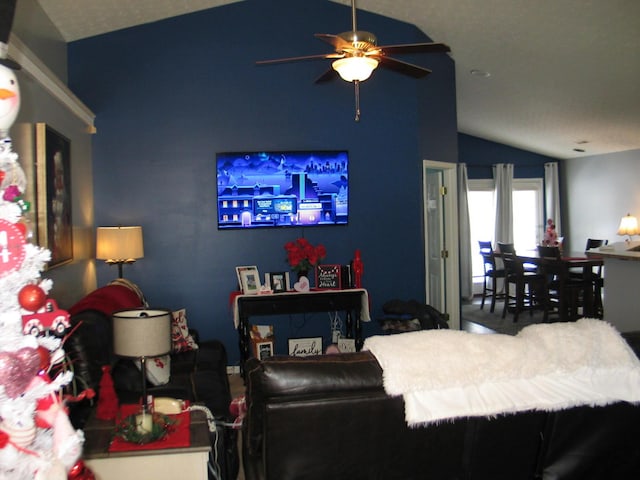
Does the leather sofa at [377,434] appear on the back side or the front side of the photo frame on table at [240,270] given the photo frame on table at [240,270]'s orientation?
on the front side

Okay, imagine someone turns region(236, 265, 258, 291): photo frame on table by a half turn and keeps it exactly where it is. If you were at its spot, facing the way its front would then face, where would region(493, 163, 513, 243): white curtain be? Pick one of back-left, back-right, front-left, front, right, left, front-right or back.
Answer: front-right

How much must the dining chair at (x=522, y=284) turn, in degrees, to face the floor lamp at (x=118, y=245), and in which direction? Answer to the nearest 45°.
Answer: approximately 180°

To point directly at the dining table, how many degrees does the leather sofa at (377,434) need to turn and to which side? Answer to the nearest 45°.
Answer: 0° — it already faces it

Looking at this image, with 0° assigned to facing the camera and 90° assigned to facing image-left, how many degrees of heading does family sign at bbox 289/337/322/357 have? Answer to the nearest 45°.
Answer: approximately 0°

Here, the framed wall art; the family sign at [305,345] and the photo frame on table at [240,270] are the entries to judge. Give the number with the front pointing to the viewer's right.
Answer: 1

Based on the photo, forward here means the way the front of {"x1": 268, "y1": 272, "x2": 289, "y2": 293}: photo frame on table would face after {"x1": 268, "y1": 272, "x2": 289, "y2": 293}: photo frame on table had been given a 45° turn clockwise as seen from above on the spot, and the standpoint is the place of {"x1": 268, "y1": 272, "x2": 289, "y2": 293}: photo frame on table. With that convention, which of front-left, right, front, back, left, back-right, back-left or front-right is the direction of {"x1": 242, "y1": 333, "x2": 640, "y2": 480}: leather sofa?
front-left

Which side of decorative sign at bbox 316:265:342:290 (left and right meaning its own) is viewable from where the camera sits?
front

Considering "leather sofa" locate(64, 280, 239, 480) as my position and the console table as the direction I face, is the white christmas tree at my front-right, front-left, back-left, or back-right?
back-right

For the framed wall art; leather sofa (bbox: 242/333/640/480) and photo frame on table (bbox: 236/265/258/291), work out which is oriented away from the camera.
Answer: the leather sofa

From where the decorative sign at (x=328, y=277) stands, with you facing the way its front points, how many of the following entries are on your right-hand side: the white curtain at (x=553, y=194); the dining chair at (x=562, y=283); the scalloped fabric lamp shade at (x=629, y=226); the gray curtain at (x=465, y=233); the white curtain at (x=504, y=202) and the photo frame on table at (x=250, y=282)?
1

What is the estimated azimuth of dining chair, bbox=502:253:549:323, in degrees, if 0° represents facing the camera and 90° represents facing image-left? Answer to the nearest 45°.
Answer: approximately 225°

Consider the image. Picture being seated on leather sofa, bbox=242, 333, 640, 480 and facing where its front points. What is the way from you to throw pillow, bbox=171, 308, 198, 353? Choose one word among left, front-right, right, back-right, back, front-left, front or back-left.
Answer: front-left

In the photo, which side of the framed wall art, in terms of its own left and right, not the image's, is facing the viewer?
right

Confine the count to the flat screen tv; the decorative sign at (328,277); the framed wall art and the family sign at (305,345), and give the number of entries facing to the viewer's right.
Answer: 1
